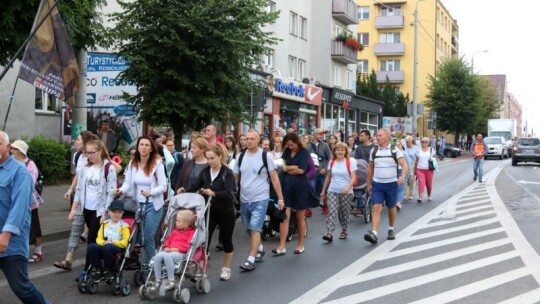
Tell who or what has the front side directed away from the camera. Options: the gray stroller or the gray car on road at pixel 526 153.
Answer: the gray car on road

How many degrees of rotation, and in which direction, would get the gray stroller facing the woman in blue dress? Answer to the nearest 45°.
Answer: approximately 180°

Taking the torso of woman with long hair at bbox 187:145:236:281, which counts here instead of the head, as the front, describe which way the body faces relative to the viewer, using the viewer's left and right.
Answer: facing the viewer and to the left of the viewer

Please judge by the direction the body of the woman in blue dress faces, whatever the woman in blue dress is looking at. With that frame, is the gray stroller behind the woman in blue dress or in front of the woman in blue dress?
in front
